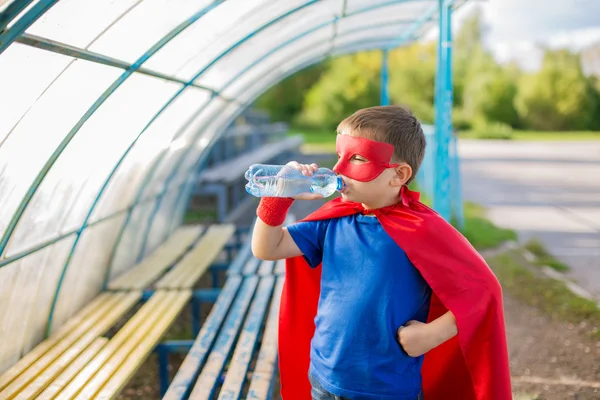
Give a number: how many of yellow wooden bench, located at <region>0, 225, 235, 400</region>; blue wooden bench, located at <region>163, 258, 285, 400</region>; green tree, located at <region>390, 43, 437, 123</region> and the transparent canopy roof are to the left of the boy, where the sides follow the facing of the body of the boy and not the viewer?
0

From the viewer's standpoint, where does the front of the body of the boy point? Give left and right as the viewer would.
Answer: facing the viewer and to the left of the viewer

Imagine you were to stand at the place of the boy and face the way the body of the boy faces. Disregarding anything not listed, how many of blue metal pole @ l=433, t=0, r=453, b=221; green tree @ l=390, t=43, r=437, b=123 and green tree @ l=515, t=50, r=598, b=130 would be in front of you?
0

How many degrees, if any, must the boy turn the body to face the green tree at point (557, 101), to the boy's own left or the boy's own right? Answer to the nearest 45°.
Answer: approximately 135° to the boy's own right

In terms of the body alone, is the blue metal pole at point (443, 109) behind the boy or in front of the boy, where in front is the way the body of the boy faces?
behind

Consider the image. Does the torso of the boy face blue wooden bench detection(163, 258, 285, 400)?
no

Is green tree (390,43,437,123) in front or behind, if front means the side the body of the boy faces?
behind

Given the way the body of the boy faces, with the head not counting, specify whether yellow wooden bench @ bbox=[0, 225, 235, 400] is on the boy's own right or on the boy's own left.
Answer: on the boy's own right

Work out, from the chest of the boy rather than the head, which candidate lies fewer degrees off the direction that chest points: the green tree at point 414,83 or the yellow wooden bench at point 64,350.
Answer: the yellow wooden bench

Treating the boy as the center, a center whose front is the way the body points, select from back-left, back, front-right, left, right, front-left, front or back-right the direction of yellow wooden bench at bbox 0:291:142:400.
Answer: right
